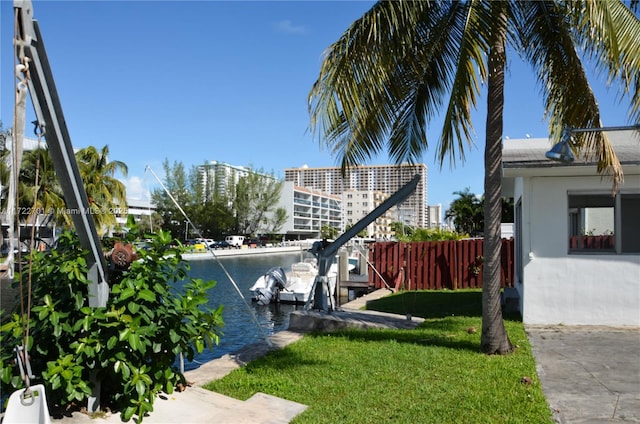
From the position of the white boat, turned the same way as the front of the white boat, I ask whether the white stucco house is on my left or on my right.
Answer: on my right

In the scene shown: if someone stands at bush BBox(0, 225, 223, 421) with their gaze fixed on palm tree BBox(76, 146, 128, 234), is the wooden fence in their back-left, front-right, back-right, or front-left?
front-right

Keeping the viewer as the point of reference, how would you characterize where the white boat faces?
facing away from the viewer and to the right of the viewer

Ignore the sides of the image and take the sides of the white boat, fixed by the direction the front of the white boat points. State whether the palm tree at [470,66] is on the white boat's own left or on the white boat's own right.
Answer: on the white boat's own right

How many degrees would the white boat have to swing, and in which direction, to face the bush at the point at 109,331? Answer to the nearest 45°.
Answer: approximately 135° to its right

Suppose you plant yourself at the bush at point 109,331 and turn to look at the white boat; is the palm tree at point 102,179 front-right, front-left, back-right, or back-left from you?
front-left

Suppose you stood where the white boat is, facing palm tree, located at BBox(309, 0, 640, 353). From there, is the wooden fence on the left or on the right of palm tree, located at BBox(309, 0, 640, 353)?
left

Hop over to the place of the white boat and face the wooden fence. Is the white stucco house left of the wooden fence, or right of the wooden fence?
right

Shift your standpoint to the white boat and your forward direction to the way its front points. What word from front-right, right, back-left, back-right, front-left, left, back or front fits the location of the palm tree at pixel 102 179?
left
